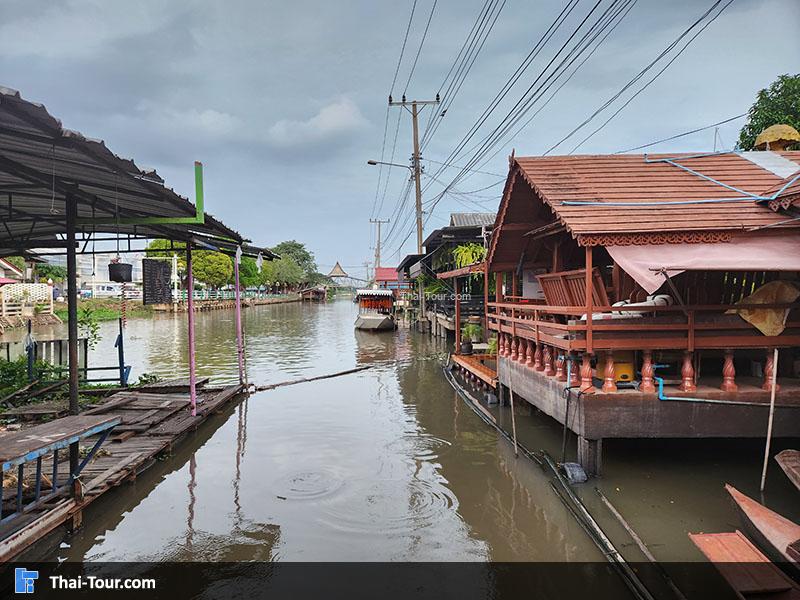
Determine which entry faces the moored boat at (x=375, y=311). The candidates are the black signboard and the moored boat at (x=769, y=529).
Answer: the moored boat at (x=769, y=529)

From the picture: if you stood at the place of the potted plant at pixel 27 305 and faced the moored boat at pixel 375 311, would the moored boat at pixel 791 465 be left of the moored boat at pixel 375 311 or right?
right

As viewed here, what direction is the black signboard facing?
toward the camera

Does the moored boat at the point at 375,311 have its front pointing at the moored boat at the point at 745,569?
yes

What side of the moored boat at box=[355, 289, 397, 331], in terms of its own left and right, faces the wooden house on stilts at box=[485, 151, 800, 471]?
front

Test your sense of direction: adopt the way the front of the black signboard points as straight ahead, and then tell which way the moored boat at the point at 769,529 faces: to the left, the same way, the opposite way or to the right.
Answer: the opposite way

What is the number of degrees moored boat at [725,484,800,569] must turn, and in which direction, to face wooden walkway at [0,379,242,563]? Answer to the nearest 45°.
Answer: approximately 45° to its left

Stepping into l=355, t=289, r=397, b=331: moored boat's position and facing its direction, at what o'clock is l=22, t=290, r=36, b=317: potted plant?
The potted plant is roughly at 3 o'clock from the moored boat.

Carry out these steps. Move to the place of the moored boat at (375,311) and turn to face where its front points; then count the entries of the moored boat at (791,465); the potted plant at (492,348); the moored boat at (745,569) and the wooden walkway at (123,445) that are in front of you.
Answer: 4

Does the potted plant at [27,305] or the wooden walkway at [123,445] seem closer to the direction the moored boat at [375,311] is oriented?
the wooden walkway

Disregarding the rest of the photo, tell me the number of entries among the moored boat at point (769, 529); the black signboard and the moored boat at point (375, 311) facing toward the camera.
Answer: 2

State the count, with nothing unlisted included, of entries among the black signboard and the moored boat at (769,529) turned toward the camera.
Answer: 1

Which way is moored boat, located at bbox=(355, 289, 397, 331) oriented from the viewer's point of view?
toward the camera

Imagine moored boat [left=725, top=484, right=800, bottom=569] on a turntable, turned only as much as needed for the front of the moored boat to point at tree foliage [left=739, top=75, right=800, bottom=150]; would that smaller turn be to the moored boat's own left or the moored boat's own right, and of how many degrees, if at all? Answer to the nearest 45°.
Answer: approximately 45° to the moored boat's own right
